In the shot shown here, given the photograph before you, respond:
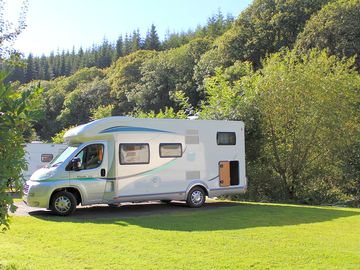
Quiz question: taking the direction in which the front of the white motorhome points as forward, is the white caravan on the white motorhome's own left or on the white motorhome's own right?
on the white motorhome's own right

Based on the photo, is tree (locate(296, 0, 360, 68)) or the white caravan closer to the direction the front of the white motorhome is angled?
the white caravan

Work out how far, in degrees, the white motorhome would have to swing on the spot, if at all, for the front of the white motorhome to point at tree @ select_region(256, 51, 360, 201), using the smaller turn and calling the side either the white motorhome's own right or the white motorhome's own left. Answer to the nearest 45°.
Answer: approximately 135° to the white motorhome's own right

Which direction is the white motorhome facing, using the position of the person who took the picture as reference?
facing to the left of the viewer

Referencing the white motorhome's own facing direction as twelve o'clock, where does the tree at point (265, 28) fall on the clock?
The tree is roughly at 4 o'clock from the white motorhome.

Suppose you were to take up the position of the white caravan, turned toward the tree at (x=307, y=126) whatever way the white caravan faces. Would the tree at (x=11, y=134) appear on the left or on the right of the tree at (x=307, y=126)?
right

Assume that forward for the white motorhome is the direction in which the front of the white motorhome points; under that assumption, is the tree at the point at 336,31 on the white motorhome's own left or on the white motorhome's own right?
on the white motorhome's own right
